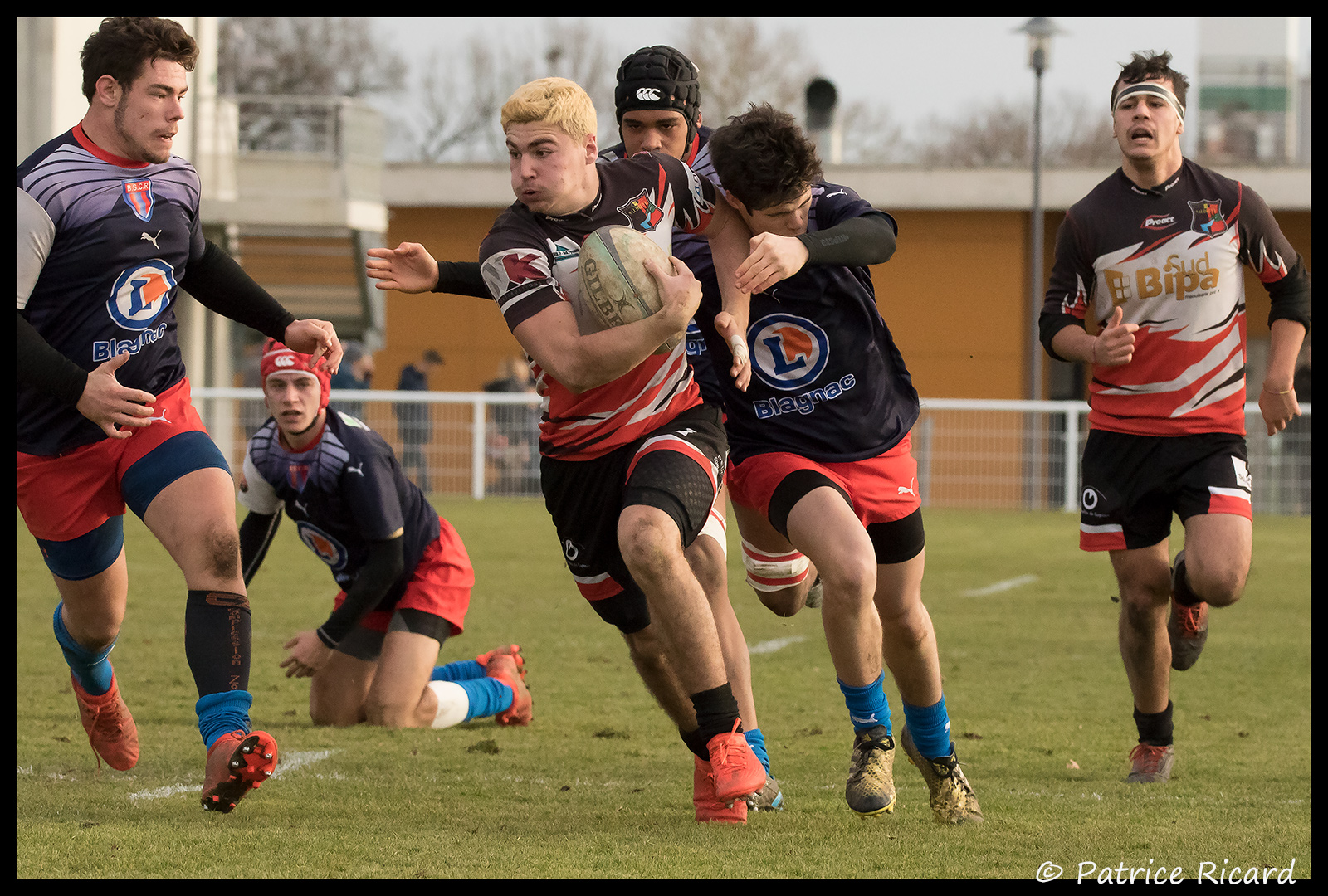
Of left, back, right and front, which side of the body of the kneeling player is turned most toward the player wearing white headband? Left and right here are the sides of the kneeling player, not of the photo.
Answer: left

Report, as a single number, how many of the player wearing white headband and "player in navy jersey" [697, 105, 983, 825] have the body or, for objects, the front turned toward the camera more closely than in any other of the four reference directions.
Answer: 2

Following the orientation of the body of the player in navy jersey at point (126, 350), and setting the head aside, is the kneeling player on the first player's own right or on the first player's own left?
on the first player's own left

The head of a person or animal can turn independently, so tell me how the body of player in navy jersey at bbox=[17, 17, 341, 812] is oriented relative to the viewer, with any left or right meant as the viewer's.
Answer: facing the viewer and to the right of the viewer

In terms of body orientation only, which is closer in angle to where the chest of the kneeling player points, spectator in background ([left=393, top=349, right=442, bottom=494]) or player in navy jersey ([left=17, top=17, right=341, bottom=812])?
the player in navy jersey

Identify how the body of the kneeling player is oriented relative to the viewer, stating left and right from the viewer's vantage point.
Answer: facing the viewer and to the left of the viewer

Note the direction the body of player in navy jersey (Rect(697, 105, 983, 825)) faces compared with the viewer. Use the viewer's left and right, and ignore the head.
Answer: facing the viewer

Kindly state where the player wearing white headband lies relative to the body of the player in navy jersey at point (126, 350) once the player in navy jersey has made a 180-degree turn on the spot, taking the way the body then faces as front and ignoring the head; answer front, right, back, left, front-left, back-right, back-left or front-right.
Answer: back-right

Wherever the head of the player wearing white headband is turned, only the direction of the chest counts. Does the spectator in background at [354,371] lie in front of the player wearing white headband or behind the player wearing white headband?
behind

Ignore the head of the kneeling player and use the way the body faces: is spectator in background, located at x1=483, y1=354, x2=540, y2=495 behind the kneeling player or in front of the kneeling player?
behind

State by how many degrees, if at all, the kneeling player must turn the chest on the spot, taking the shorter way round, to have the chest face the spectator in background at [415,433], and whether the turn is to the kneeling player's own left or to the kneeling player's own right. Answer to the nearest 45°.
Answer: approximately 135° to the kneeling player's own right

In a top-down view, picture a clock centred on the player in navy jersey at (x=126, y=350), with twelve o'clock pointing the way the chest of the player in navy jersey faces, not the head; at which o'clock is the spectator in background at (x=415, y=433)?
The spectator in background is roughly at 8 o'clock from the player in navy jersey.
